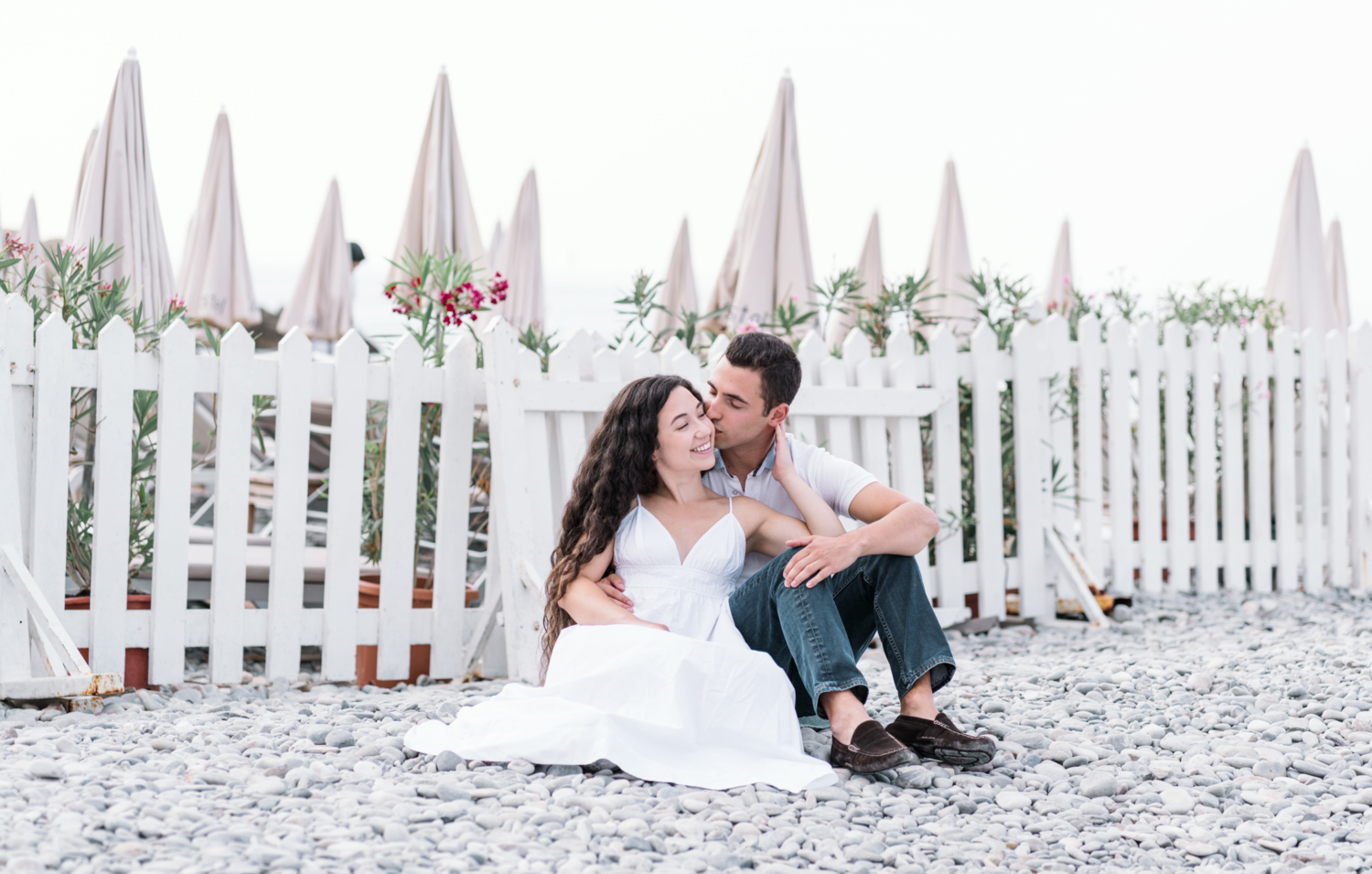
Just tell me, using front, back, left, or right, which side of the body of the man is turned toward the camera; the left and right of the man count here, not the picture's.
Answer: front

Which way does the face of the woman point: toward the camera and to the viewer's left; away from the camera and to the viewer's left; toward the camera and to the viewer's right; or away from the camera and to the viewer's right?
toward the camera and to the viewer's right

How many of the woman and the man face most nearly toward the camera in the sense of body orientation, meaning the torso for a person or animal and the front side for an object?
2

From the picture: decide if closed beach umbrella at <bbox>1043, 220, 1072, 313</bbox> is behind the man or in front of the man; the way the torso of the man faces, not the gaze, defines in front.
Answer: behind

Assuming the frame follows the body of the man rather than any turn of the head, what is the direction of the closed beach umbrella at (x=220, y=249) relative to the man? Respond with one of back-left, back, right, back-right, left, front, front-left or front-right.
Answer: back-right

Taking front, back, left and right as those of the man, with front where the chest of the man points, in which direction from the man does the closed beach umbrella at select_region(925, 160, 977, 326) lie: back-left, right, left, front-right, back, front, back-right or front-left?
back

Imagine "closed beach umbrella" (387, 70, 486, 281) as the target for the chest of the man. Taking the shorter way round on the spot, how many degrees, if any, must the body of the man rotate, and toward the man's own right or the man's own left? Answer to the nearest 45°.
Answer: approximately 135° to the man's own right

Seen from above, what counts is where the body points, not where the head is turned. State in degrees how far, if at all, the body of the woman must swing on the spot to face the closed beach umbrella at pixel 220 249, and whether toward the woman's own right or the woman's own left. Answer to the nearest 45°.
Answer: approximately 135° to the woman's own right

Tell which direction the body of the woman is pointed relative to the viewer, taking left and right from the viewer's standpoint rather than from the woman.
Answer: facing the viewer

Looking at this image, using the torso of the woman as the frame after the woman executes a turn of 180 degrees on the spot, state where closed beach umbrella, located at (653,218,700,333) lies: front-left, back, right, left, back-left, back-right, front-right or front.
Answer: front

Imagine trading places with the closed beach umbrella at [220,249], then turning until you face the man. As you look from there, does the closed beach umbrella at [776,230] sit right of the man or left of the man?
left
